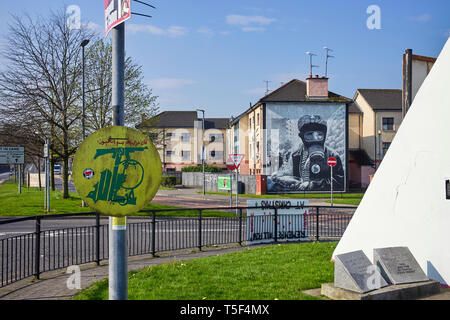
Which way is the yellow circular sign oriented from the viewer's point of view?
toward the camera

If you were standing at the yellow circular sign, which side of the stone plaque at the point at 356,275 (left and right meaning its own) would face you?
right

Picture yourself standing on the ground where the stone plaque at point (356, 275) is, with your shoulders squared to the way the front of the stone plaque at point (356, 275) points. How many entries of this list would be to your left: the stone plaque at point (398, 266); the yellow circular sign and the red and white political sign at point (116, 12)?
1

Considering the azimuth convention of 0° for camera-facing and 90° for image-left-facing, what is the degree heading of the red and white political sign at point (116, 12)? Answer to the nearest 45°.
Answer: approximately 0°

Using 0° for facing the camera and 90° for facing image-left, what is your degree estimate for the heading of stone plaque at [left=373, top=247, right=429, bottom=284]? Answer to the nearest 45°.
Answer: approximately 315°

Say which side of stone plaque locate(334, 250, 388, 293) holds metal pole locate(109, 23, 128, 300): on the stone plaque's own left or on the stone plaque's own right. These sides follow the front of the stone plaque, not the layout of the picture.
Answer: on the stone plaque's own right

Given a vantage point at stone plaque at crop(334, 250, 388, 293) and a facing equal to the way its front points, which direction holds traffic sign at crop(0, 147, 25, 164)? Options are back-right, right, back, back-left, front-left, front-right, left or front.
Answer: back

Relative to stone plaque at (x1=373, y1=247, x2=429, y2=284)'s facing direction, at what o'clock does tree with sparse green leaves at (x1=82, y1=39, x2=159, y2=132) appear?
The tree with sparse green leaves is roughly at 6 o'clock from the stone plaque.

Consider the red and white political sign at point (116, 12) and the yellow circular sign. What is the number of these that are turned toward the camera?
2

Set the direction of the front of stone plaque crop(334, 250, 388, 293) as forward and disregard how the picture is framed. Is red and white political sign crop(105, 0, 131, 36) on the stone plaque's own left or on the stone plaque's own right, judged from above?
on the stone plaque's own right

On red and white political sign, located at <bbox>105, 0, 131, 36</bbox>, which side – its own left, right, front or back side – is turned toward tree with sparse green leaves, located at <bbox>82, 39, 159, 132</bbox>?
back
